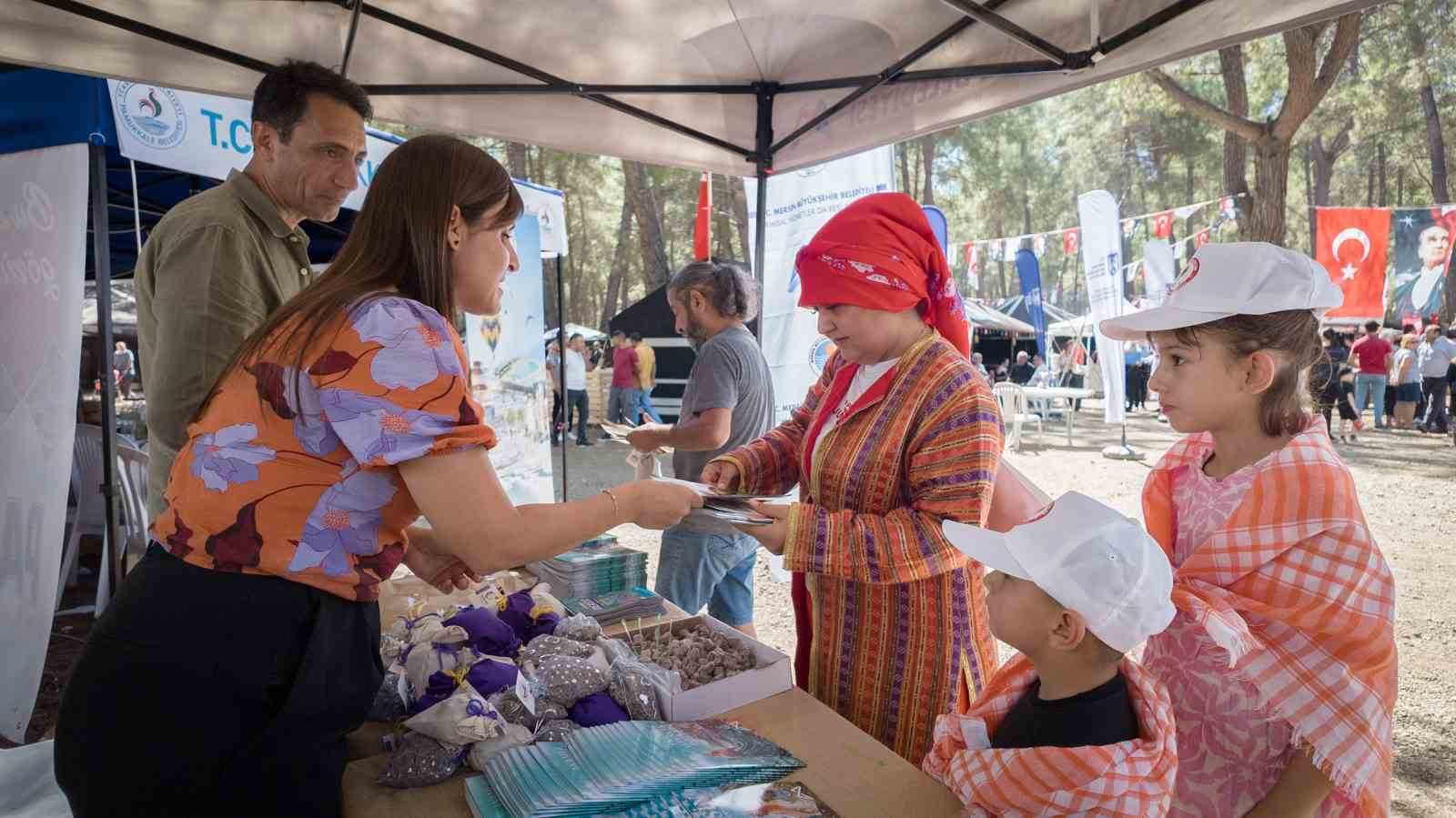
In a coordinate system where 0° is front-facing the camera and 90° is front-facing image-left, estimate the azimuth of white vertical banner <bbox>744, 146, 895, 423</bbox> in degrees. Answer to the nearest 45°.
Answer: approximately 0°

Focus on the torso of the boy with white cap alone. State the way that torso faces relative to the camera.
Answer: to the viewer's left

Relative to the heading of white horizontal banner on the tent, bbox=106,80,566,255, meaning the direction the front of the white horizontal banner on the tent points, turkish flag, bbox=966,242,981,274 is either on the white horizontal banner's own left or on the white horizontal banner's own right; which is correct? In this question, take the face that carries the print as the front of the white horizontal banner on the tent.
on the white horizontal banner's own left

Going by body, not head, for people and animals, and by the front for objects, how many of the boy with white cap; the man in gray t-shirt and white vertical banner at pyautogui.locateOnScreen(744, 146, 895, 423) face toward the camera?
1

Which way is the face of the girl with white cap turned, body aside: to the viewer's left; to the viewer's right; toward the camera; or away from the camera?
to the viewer's left

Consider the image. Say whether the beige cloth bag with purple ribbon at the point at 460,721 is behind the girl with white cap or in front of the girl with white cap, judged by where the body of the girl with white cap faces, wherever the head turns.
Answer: in front

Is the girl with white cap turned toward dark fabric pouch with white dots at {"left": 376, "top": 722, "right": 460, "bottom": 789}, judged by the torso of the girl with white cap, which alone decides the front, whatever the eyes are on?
yes

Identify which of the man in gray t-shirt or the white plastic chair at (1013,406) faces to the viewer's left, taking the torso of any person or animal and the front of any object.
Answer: the man in gray t-shirt

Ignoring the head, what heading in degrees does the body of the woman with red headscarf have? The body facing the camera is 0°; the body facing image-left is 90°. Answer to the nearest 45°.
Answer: approximately 45°

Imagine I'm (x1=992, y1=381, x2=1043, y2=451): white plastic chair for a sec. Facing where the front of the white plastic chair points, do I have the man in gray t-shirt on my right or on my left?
on my right

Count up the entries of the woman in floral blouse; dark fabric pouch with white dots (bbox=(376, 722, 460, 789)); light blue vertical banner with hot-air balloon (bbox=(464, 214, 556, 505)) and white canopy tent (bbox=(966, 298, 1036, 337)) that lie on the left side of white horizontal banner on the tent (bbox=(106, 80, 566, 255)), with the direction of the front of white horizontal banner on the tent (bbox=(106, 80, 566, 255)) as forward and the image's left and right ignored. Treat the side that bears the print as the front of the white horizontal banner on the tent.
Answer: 2

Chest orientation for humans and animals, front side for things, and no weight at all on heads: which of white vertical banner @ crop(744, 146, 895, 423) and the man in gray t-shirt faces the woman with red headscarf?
the white vertical banner

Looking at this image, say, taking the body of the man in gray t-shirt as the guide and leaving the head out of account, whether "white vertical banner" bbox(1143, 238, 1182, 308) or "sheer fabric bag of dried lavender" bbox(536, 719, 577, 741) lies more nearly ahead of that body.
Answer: the sheer fabric bag of dried lavender

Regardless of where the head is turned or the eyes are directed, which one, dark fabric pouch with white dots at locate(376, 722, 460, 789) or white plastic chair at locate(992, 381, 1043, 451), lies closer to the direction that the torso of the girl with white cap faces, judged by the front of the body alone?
the dark fabric pouch with white dots

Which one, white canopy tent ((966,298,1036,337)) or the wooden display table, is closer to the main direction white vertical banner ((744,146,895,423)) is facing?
the wooden display table

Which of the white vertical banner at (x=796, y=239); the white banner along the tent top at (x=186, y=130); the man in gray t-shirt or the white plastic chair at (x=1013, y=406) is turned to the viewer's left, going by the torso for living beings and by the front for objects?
the man in gray t-shirt

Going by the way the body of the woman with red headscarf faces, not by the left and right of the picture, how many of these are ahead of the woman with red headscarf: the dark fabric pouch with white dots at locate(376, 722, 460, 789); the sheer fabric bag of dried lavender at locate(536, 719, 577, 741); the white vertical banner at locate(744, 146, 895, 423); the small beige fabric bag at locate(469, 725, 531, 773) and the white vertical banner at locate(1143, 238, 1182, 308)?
3

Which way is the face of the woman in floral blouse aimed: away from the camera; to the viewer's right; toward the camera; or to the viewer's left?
to the viewer's right

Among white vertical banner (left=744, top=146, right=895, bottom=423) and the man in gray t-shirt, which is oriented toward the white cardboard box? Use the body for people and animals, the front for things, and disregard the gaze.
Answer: the white vertical banner

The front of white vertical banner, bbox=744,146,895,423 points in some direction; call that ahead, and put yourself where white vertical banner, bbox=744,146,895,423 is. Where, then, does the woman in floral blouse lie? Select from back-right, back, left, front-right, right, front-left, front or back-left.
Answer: front
